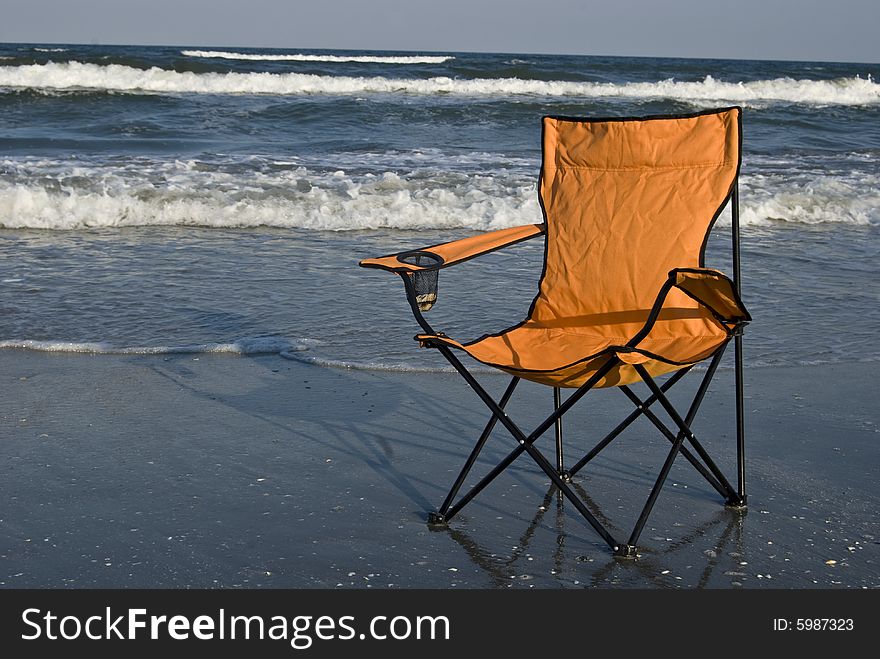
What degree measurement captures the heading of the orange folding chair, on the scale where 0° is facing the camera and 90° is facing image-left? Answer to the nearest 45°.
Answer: approximately 45°

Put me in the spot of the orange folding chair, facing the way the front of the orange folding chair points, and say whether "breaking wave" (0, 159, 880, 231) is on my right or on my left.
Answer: on my right

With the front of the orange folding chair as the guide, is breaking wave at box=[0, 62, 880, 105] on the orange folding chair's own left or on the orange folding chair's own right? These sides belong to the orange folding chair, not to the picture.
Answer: on the orange folding chair's own right
